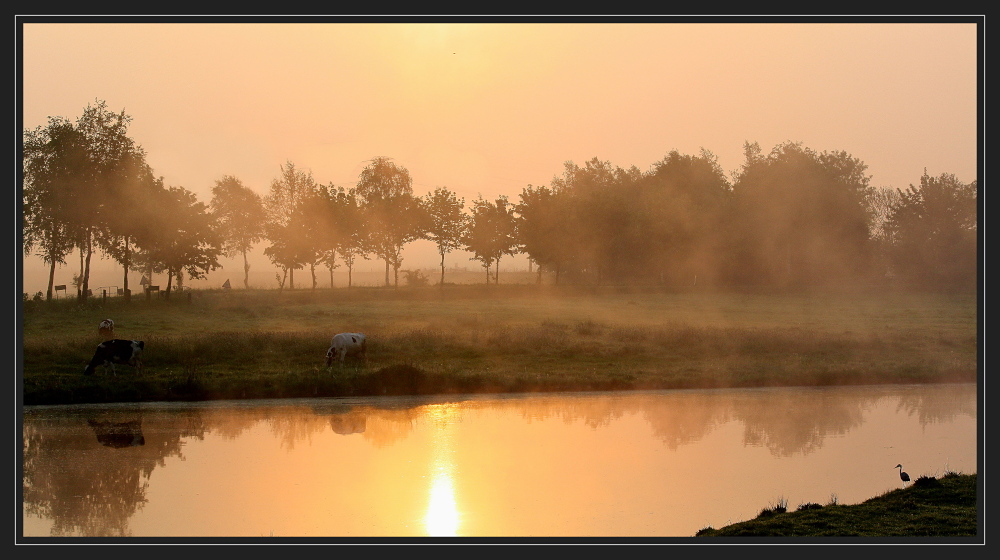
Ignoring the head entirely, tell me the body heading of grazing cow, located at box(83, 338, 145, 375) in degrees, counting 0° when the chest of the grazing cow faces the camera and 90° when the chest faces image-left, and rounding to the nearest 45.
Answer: approximately 90°

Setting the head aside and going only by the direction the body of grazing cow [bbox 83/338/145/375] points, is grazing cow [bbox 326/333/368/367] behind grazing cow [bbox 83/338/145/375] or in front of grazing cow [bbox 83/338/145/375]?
behind

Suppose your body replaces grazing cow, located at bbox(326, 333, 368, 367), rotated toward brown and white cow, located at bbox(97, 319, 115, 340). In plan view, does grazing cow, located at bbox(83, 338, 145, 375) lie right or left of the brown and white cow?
left

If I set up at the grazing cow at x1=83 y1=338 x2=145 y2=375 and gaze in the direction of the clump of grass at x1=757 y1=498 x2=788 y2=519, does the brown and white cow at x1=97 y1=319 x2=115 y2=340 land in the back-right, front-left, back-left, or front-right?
back-left

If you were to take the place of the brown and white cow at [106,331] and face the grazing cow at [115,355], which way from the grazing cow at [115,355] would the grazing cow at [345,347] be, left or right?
left

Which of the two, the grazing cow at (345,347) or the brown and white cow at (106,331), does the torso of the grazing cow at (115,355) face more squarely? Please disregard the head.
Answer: the brown and white cow

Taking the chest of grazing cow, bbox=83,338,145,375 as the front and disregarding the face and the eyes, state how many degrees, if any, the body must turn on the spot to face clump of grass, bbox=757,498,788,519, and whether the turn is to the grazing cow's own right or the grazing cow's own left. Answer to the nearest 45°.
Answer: approximately 135° to the grazing cow's own left

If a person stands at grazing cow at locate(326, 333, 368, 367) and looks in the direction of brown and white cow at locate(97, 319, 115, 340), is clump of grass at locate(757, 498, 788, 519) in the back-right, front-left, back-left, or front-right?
back-left

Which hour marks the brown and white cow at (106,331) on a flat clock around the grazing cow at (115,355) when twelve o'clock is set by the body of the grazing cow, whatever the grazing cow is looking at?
The brown and white cow is roughly at 3 o'clock from the grazing cow.
